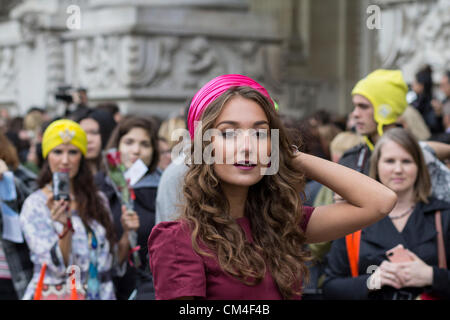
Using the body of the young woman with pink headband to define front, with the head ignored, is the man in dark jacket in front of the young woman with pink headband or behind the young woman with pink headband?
behind

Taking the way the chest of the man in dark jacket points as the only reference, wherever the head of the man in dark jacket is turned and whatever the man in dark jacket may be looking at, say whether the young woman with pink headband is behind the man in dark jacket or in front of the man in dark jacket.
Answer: in front

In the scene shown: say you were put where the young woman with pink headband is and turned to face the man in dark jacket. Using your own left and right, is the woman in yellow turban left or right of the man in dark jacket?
left

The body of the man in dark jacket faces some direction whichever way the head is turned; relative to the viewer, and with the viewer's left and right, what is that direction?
facing the viewer and to the left of the viewer

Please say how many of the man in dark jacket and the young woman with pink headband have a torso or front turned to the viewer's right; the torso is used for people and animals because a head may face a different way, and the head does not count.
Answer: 0

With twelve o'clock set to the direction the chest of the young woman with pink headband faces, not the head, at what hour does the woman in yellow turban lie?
The woman in yellow turban is roughly at 5 o'clock from the young woman with pink headband.

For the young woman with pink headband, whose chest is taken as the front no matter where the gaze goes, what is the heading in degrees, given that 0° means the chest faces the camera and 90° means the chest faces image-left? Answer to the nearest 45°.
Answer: approximately 0°
